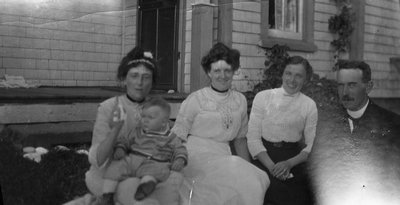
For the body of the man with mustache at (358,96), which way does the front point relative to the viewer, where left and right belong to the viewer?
facing the viewer and to the left of the viewer

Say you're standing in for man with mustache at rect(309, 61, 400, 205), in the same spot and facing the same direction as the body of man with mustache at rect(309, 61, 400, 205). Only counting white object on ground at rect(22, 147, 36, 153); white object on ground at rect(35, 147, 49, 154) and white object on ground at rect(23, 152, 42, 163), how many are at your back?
0

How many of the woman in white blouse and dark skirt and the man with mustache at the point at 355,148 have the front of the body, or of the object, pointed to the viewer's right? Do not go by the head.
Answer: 0

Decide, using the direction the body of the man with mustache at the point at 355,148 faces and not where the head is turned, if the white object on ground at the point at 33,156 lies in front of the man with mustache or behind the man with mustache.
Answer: in front

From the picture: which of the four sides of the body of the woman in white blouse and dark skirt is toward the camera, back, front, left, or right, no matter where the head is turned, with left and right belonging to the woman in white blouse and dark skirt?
front

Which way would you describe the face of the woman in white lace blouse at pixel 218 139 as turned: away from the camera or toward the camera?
toward the camera

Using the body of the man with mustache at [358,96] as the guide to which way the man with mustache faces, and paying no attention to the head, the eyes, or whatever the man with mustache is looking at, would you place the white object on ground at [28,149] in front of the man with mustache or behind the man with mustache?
in front

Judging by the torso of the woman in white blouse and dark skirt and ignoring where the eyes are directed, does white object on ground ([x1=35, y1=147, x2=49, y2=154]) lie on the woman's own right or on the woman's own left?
on the woman's own right
